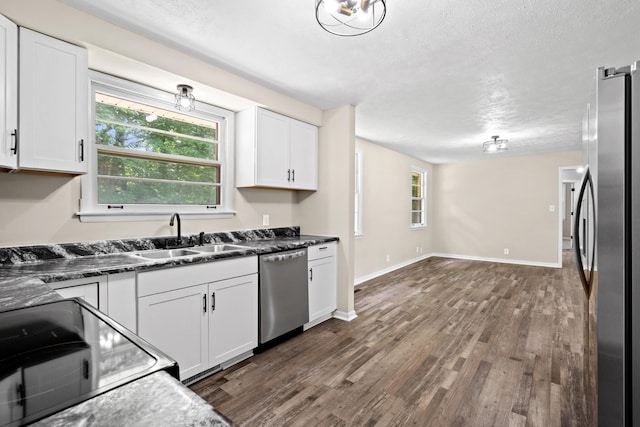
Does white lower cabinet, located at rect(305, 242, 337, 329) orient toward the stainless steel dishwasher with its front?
no

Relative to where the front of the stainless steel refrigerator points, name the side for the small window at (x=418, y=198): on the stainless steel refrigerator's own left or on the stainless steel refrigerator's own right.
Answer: on the stainless steel refrigerator's own right

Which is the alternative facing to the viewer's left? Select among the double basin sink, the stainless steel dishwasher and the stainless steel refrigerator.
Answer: the stainless steel refrigerator

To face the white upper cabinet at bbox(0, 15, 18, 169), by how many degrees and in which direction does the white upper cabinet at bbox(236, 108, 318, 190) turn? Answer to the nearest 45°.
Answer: approximately 90° to its right

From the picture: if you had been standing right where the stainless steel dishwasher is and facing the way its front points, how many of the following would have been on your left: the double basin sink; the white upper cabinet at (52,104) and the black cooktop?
0

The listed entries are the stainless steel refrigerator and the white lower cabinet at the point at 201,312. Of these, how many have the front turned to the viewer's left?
1

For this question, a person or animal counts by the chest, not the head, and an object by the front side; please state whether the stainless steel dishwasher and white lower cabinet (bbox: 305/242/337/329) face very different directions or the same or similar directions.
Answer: same or similar directions

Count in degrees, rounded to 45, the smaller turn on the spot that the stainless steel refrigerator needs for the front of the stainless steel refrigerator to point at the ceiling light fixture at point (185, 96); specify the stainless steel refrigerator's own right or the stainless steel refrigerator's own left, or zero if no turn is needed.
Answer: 0° — it already faces it

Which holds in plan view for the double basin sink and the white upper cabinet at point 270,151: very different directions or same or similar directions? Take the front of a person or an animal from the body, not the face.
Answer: same or similar directions

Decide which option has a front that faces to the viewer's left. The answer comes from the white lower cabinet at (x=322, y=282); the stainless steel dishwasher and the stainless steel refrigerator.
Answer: the stainless steel refrigerator

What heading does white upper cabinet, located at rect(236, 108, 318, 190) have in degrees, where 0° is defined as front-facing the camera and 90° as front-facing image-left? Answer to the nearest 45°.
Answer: approximately 315°

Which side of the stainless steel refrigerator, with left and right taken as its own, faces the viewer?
left

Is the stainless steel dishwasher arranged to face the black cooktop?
no

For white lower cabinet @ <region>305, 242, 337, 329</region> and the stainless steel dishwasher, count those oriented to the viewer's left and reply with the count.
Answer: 0

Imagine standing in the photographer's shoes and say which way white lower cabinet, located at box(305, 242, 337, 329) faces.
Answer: facing the viewer and to the right of the viewer

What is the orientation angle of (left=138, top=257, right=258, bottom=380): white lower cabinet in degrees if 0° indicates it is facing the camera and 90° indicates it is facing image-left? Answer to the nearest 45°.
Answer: approximately 315°

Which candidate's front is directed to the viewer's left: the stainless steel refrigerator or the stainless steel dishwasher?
the stainless steel refrigerator

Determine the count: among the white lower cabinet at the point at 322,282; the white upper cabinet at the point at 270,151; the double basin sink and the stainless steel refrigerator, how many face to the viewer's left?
1

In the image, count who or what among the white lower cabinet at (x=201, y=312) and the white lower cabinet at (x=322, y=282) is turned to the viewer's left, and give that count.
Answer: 0
